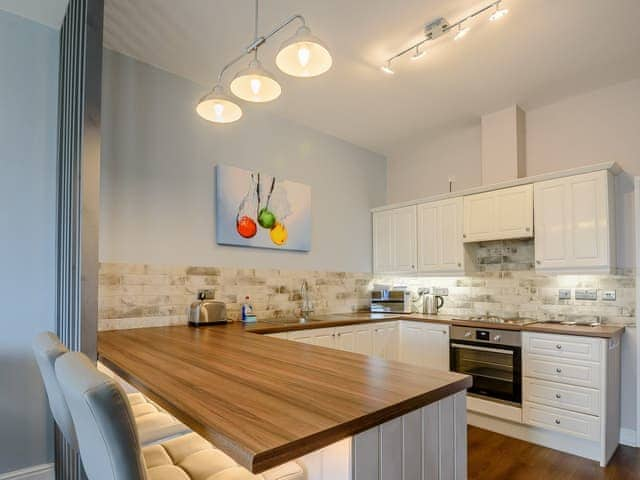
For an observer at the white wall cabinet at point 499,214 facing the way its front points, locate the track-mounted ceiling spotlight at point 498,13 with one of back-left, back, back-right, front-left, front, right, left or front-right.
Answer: front-left

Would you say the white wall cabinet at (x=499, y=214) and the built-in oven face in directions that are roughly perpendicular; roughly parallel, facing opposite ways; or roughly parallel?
roughly parallel

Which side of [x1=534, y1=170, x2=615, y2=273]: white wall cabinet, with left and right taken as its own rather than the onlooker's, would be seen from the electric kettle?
right

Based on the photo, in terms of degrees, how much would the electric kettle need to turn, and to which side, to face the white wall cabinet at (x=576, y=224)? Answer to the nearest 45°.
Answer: approximately 135° to its left

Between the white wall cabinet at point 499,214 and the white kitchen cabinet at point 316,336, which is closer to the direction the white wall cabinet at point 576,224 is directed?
the white kitchen cabinet

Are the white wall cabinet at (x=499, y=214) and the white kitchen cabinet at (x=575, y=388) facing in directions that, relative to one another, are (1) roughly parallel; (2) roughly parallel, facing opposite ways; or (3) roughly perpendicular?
roughly parallel

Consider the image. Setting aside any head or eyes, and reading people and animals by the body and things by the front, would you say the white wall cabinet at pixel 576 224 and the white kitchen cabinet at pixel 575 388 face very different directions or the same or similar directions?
same or similar directions

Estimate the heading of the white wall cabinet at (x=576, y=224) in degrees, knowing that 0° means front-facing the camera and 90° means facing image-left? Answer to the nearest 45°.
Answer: approximately 45°

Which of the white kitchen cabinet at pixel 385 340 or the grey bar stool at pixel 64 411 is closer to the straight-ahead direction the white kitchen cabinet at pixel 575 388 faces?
the grey bar stool

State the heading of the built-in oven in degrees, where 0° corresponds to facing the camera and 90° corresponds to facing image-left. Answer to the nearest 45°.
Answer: approximately 45°

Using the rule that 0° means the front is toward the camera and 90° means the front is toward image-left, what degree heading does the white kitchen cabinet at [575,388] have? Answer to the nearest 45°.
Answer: approximately 45°

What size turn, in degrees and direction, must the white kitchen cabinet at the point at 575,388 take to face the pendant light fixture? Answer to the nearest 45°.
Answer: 0° — it already faces it
